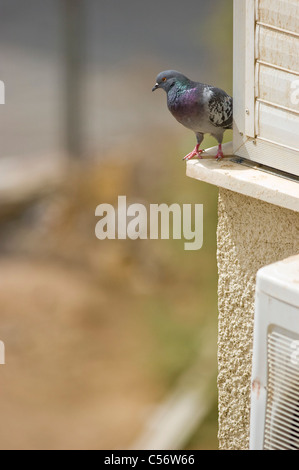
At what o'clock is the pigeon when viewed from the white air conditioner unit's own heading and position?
The pigeon is roughly at 4 o'clock from the white air conditioner unit.

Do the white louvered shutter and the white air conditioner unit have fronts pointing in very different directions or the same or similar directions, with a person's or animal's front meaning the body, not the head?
same or similar directions

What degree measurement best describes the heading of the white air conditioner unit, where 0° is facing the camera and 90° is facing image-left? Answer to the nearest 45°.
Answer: approximately 45°

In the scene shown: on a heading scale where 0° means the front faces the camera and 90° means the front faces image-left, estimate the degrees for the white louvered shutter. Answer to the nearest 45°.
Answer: approximately 45°

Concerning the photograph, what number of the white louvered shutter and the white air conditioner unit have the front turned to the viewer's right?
0
